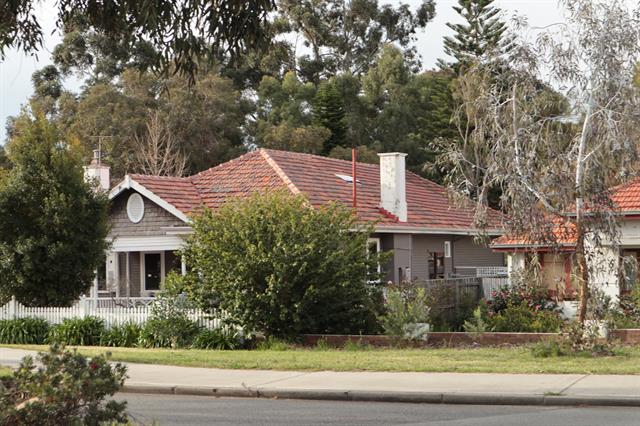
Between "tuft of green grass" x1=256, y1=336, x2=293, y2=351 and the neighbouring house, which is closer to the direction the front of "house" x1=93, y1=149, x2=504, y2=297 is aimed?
the tuft of green grass

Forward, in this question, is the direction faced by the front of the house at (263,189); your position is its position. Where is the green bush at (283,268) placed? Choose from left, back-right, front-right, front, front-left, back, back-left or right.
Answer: front-left

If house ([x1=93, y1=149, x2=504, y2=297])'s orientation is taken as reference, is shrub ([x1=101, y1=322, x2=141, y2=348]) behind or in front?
in front

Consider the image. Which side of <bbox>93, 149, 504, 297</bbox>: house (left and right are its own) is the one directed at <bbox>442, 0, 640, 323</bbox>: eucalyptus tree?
left

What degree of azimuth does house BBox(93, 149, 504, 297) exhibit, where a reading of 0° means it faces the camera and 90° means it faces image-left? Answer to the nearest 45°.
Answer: approximately 45°

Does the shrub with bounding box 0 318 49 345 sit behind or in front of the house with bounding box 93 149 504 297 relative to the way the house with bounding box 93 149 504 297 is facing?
in front

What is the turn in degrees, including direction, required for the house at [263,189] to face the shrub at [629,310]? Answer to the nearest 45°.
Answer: approximately 90° to its left

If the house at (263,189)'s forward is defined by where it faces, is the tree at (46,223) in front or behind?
in front

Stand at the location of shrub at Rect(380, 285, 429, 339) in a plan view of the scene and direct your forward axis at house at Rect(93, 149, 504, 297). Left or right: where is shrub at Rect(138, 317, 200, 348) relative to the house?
left

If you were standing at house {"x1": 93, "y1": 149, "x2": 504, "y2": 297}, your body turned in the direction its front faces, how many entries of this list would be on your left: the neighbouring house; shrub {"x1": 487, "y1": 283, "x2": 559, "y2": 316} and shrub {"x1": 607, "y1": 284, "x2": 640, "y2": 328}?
3
